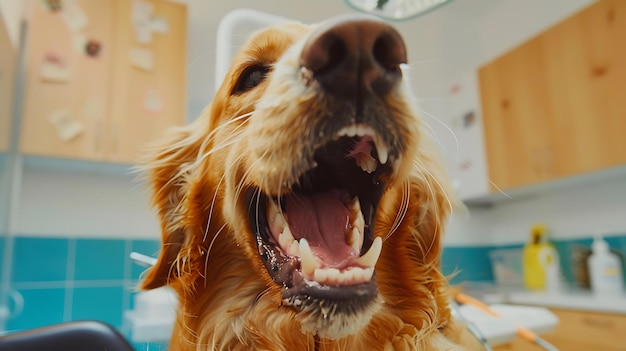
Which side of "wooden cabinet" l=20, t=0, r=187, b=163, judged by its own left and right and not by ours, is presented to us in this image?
front

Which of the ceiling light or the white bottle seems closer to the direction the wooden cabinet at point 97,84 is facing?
the ceiling light

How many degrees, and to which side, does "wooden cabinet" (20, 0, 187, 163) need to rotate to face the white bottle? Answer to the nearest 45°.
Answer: approximately 90° to its left

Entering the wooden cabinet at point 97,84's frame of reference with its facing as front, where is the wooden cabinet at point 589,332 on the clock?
the wooden cabinet at point 589,332 is roughly at 10 o'clock from the wooden cabinet at point 97,84.

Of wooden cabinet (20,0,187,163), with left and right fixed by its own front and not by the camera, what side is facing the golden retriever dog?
front

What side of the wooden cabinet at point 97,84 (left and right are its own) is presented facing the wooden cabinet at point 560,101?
left

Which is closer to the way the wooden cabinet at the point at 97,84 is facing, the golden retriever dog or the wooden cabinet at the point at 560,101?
the golden retriever dog

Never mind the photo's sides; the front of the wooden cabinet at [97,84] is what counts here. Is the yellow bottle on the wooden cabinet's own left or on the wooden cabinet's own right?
on the wooden cabinet's own left
